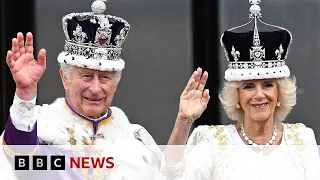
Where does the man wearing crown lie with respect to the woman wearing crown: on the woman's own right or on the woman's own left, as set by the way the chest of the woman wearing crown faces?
on the woman's own right

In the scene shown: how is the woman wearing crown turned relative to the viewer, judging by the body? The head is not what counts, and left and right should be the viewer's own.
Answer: facing the viewer
